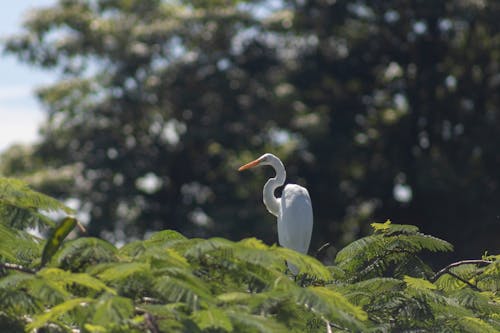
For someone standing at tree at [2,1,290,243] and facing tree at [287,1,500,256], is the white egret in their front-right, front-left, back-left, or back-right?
front-right

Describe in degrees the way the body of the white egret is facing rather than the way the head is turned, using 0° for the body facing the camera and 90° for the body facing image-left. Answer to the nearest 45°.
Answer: approximately 135°

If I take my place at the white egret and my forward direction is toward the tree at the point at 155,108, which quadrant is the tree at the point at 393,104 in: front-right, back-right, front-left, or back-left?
front-right

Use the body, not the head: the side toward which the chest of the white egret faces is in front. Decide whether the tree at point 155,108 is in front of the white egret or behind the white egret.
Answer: in front

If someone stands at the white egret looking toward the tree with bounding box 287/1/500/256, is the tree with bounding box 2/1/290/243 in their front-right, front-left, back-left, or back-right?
front-left

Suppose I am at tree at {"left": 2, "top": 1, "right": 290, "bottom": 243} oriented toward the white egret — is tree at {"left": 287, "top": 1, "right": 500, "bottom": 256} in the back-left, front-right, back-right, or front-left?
front-left

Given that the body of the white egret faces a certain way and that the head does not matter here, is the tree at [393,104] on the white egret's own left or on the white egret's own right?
on the white egret's own right
